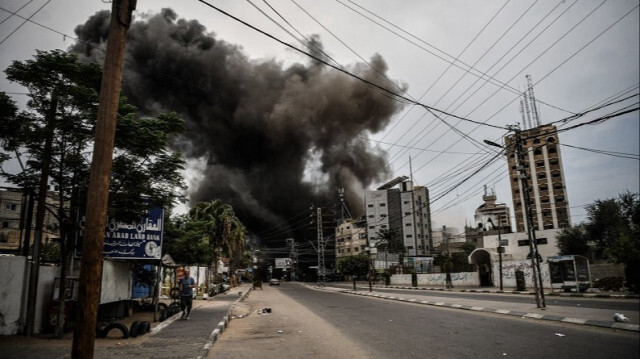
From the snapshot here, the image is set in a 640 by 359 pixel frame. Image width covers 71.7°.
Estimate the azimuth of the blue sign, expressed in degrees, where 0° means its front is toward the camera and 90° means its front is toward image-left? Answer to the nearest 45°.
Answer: approximately 0°

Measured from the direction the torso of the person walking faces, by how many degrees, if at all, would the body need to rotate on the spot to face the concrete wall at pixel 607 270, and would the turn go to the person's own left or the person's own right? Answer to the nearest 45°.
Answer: approximately 90° to the person's own left

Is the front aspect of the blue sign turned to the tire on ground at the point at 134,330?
yes

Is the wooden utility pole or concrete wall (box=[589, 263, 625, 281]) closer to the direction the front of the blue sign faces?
the wooden utility pole

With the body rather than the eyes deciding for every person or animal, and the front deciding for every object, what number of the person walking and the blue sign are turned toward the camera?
2

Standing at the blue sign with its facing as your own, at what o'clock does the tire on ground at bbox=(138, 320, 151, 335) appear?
The tire on ground is roughly at 12 o'clock from the blue sign.

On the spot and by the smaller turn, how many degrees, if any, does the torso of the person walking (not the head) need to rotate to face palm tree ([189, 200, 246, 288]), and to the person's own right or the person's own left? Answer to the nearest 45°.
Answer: approximately 180°

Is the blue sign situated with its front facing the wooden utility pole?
yes

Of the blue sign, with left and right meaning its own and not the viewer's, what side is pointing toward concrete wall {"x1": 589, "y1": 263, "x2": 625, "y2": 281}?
left
